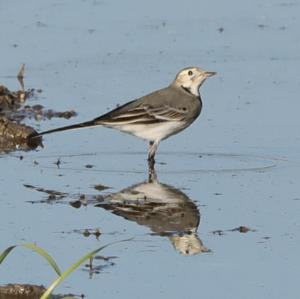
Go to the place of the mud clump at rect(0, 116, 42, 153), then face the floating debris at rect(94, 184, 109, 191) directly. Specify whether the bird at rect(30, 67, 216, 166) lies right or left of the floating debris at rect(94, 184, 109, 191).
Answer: left

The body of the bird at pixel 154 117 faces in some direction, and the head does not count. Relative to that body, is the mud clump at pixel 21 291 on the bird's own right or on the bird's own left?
on the bird's own right

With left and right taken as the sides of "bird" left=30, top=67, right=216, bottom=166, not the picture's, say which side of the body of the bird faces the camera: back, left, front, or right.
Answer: right

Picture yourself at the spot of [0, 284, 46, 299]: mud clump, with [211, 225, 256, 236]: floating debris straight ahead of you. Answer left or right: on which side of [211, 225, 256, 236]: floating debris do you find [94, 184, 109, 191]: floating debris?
left

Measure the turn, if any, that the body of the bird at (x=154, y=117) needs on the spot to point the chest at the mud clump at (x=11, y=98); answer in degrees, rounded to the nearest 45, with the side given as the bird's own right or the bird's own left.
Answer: approximately 135° to the bird's own left

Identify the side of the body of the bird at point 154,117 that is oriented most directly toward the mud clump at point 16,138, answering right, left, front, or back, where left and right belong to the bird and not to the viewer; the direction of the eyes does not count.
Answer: back
